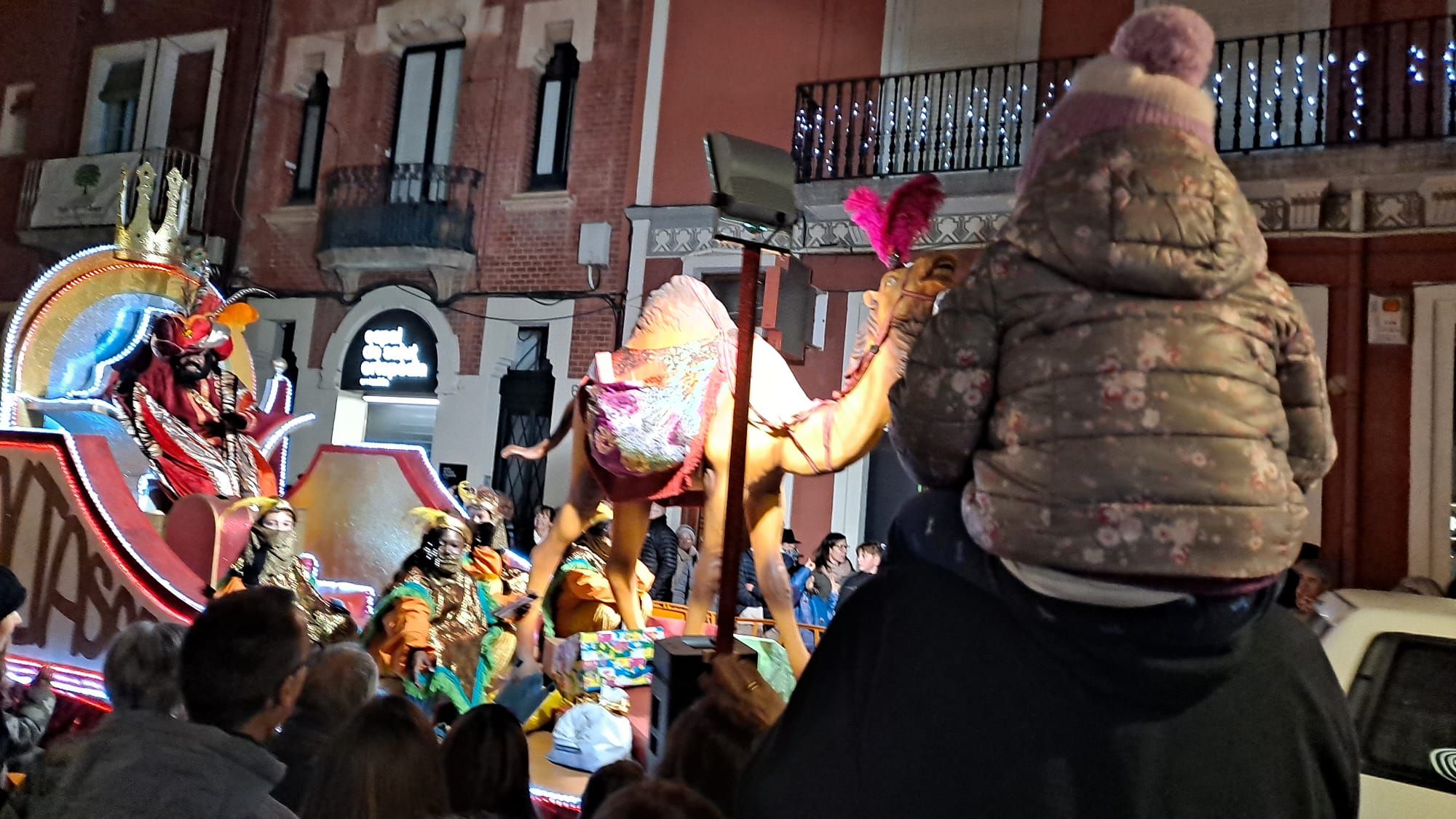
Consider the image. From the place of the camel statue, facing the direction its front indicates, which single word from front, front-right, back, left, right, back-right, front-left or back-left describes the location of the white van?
front-right

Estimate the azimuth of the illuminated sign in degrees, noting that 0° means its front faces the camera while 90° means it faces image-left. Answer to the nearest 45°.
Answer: approximately 0°

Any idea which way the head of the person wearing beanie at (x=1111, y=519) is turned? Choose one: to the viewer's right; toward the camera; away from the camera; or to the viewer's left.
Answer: away from the camera

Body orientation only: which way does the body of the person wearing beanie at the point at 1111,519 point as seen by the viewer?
away from the camera

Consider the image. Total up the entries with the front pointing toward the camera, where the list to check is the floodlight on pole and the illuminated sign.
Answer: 1

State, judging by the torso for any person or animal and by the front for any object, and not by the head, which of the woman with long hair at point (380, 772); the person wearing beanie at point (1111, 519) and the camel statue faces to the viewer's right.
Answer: the camel statue

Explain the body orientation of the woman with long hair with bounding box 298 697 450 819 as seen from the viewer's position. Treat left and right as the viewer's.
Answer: facing away from the viewer

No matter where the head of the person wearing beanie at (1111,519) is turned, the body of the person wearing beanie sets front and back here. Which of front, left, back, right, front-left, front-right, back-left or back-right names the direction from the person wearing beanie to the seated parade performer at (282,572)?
front-left

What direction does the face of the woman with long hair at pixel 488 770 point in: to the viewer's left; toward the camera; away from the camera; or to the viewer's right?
away from the camera

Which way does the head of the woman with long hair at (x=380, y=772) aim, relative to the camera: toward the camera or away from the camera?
away from the camera
